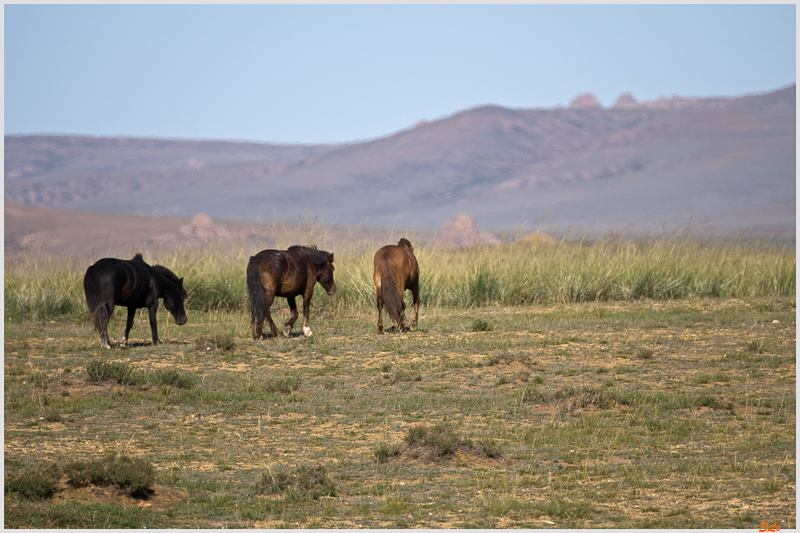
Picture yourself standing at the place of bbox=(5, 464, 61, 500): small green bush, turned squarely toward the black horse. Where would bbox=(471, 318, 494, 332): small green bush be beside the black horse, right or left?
right

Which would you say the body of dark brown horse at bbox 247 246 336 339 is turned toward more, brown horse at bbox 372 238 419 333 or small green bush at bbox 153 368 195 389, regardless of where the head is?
the brown horse

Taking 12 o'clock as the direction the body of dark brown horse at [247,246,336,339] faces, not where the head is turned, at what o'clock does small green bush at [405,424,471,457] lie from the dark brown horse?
The small green bush is roughly at 4 o'clock from the dark brown horse.

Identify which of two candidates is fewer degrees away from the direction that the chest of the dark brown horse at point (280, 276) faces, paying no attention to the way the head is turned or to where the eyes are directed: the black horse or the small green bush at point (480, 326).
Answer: the small green bush

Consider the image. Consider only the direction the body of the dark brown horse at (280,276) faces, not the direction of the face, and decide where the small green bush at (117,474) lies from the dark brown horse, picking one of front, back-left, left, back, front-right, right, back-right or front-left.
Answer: back-right

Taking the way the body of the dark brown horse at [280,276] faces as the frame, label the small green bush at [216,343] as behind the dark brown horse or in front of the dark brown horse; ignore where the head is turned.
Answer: behind

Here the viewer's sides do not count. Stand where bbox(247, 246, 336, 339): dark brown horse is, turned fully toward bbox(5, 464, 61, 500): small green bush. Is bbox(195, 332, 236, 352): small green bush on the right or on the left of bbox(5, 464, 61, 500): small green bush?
right

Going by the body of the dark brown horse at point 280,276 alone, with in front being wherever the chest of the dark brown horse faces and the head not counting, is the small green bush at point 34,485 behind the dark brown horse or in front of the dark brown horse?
behind

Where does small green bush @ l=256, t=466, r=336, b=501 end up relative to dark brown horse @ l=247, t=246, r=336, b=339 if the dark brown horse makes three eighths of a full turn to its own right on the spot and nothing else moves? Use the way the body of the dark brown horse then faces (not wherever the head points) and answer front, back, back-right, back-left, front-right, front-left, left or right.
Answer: front

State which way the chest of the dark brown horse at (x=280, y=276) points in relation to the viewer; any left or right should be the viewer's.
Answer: facing away from the viewer and to the right of the viewer

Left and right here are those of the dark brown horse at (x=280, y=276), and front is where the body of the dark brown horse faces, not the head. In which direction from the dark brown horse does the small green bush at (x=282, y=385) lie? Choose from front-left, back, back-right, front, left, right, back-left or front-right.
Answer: back-right

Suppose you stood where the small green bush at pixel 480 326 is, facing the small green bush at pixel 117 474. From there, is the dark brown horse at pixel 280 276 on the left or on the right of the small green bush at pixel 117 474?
right

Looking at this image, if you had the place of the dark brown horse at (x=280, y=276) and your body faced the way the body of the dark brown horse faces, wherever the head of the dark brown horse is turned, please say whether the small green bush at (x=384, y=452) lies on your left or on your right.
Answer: on your right
